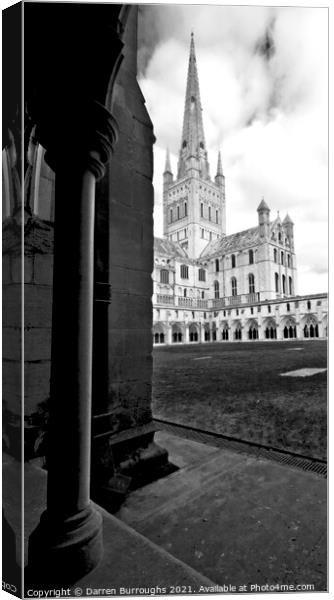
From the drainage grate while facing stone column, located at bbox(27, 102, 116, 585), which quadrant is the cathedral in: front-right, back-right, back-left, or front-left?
back-right

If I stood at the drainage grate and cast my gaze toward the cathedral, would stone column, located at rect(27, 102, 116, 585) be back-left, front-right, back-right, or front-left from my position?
back-left
